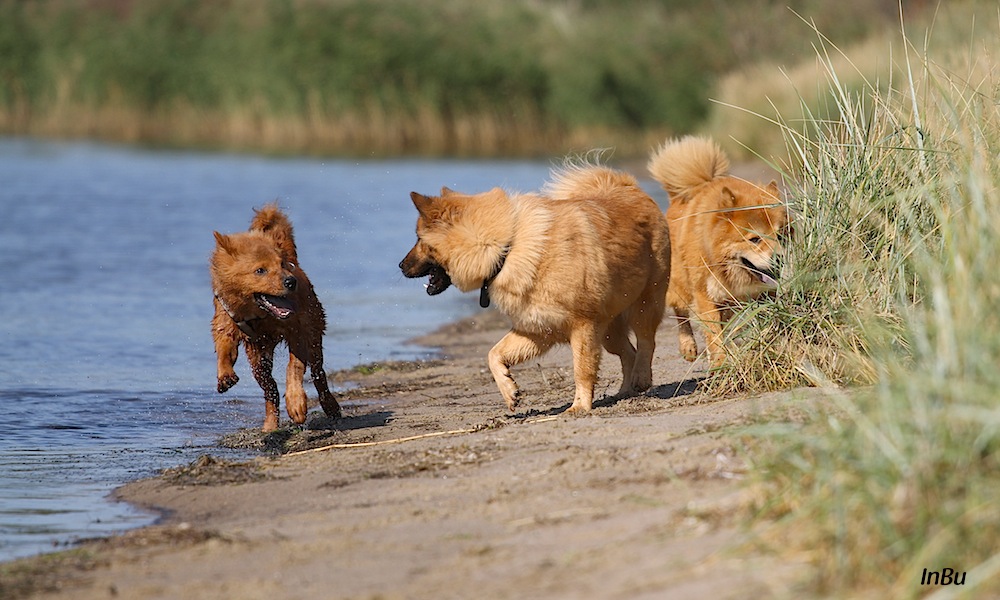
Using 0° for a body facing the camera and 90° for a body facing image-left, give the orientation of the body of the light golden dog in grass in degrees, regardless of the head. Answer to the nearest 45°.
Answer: approximately 315°

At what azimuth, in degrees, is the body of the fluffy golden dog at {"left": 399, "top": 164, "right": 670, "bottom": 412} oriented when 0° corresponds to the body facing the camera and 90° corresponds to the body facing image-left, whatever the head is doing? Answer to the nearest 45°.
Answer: approximately 45°

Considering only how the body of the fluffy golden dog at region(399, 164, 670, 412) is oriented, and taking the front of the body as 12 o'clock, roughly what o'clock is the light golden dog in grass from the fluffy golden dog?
The light golden dog in grass is roughly at 6 o'clock from the fluffy golden dog.
